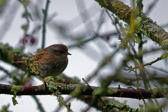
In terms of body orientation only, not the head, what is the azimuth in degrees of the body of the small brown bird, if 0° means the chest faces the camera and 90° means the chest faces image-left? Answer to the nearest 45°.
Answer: approximately 270°
